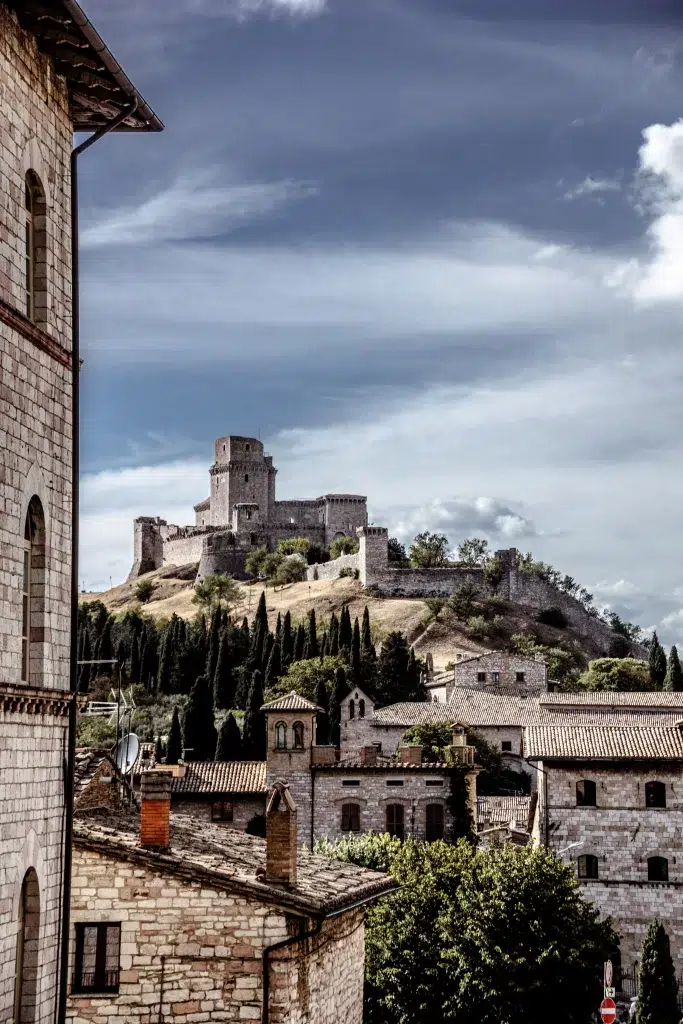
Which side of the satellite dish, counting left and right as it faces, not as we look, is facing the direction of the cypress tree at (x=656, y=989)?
left

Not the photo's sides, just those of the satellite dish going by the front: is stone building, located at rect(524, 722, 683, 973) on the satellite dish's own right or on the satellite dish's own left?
on the satellite dish's own left

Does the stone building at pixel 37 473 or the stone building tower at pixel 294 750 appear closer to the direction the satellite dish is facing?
the stone building

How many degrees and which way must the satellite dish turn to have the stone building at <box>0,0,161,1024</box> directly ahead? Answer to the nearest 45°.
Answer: approximately 45° to its right

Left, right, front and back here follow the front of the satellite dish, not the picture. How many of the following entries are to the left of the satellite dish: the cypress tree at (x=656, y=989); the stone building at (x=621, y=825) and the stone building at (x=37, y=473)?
2

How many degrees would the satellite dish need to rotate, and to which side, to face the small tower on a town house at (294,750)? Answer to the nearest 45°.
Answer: approximately 135° to its left
